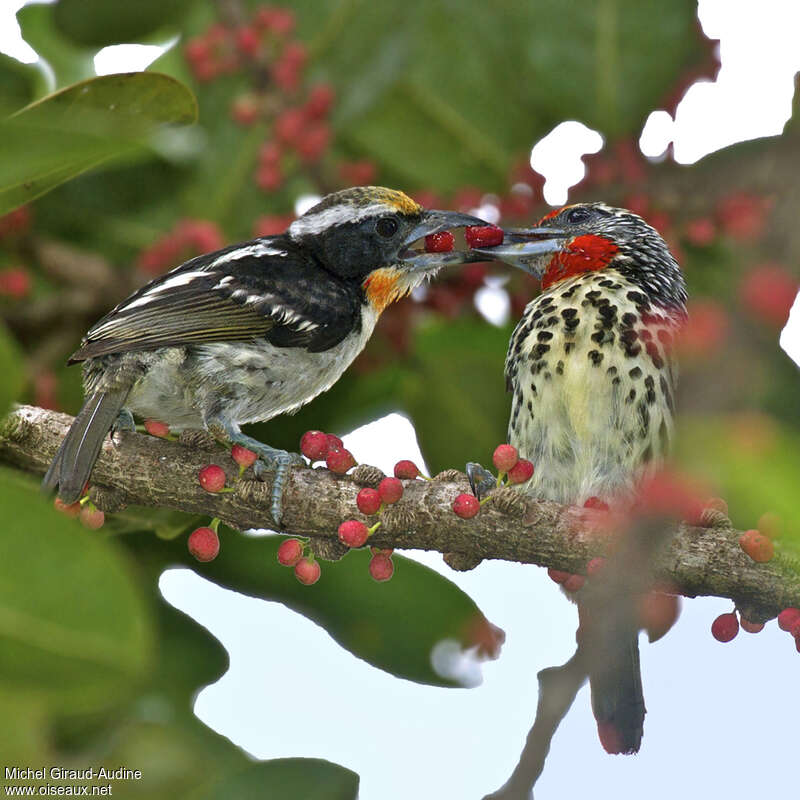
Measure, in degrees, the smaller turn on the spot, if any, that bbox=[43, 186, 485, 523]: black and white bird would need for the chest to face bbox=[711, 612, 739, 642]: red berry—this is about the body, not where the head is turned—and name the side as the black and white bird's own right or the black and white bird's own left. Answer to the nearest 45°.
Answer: approximately 45° to the black and white bird's own right

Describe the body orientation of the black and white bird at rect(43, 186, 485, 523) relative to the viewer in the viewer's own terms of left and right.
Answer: facing to the right of the viewer

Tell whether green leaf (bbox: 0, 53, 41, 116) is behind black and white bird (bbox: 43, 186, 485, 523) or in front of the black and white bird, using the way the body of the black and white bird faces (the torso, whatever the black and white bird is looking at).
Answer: behind

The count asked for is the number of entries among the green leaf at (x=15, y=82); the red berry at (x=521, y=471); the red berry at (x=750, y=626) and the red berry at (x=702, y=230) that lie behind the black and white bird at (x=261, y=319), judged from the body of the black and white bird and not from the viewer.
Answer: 1

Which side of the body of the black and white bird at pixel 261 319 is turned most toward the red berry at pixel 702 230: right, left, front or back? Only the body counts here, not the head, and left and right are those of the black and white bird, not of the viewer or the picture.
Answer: front

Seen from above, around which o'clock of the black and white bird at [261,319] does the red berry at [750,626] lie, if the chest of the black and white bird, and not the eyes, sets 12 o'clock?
The red berry is roughly at 1 o'clock from the black and white bird.

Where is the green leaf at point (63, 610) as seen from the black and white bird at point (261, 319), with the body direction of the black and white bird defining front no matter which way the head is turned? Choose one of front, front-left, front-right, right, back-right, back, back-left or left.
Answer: right

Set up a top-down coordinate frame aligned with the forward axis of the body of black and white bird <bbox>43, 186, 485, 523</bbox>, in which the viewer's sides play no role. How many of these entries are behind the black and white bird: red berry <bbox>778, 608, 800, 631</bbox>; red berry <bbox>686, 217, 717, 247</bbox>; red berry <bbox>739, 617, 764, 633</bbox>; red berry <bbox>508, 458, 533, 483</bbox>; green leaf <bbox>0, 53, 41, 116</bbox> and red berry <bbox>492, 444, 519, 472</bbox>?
1
